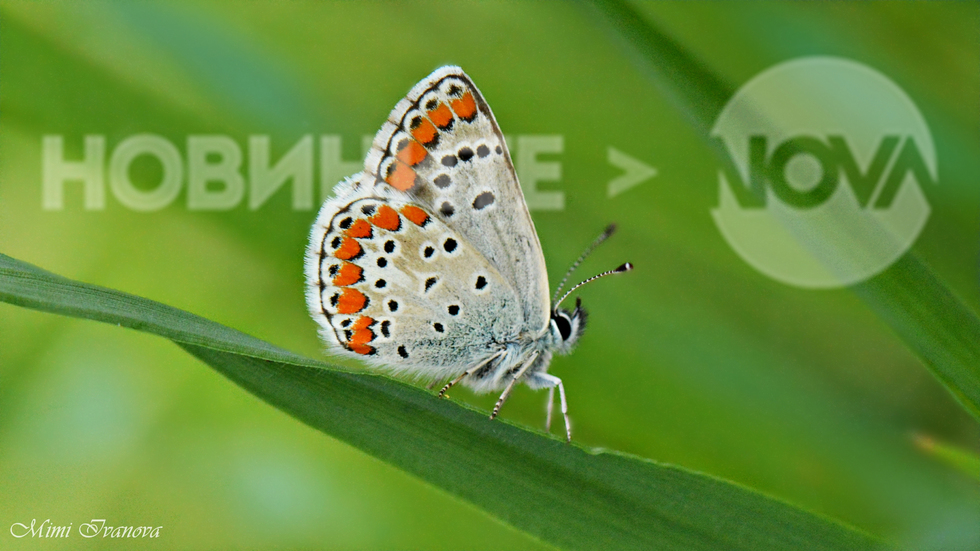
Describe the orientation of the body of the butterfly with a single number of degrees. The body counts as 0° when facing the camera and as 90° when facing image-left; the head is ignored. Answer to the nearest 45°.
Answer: approximately 270°

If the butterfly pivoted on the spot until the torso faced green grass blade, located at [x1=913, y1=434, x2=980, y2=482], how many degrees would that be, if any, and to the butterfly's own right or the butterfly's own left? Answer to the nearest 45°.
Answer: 0° — it already faces it
